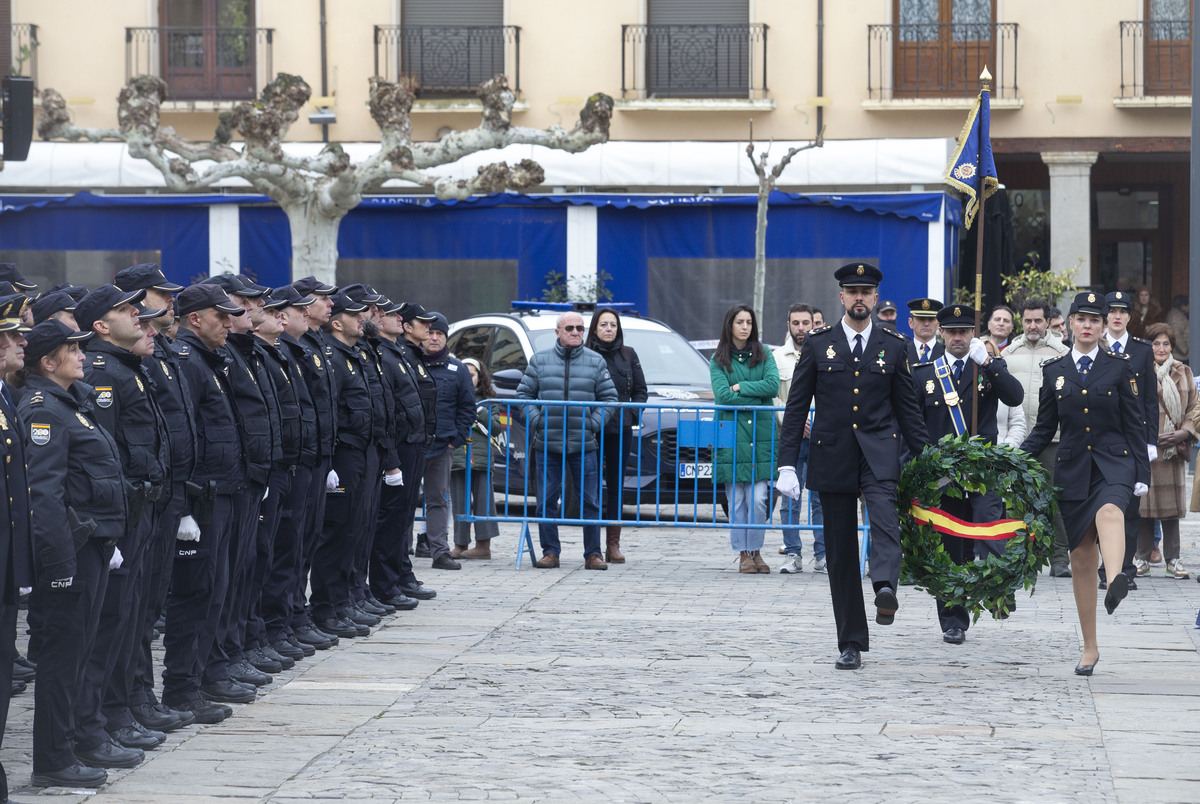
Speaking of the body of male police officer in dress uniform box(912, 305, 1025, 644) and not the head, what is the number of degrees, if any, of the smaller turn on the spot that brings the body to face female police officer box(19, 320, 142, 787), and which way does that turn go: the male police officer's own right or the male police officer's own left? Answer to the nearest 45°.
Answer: approximately 45° to the male police officer's own right

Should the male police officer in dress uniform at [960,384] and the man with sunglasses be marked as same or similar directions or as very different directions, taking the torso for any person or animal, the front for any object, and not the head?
same or similar directions

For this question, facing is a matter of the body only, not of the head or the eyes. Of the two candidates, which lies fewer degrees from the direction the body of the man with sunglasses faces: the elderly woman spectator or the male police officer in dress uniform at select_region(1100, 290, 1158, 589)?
the male police officer in dress uniform

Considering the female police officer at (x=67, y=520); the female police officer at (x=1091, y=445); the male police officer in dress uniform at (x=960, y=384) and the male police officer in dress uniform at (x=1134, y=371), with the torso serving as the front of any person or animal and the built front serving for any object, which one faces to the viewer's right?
the female police officer at (x=67, y=520)

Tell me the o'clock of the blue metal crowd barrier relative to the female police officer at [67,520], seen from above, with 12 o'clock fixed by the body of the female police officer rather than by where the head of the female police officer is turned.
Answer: The blue metal crowd barrier is roughly at 10 o'clock from the female police officer.

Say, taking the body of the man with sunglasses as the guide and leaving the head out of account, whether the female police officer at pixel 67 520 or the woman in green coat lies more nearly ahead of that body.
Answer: the female police officer

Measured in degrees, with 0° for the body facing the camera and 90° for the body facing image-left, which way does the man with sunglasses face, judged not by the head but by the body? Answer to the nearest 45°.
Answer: approximately 0°

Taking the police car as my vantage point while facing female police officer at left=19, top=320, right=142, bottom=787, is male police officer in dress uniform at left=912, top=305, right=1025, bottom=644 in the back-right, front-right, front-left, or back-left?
front-left

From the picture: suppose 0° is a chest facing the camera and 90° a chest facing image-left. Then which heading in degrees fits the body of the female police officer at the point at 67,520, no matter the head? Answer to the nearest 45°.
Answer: approximately 270°

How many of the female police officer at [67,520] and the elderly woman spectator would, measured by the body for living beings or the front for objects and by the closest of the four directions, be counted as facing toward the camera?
1

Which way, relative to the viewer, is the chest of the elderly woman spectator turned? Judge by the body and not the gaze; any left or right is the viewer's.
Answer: facing the viewer

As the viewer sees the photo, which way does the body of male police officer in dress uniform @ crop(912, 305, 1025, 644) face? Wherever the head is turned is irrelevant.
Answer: toward the camera

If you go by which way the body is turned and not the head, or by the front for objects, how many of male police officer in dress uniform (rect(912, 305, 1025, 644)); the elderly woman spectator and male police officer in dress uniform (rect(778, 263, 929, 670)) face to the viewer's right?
0
